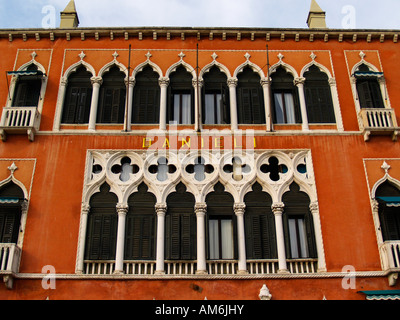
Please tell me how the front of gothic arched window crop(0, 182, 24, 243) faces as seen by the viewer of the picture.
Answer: facing the viewer

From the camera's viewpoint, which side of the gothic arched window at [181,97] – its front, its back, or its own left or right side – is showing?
front

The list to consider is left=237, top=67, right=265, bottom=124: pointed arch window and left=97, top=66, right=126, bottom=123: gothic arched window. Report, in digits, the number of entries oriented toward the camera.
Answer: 2

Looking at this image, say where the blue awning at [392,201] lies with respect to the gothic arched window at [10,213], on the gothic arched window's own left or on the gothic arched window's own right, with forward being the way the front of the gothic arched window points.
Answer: on the gothic arched window's own left

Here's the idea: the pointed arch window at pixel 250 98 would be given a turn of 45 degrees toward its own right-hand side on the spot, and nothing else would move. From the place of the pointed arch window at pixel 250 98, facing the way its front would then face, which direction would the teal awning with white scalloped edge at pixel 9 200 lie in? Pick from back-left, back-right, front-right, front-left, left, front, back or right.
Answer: front-right

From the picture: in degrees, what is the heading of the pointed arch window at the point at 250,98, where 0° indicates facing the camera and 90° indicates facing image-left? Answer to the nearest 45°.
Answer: approximately 0°

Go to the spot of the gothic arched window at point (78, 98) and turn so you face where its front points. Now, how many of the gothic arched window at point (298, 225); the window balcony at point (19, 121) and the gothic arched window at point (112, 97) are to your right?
1

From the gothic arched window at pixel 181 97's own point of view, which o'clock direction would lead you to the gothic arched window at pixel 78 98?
the gothic arched window at pixel 78 98 is roughly at 3 o'clock from the gothic arched window at pixel 181 97.

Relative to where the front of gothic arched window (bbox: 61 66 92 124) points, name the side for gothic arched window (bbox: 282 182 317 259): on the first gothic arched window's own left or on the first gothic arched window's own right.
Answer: on the first gothic arched window's own left

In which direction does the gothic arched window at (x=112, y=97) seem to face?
toward the camera

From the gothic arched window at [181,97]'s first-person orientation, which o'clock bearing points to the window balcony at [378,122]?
The window balcony is roughly at 9 o'clock from the gothic arched window.

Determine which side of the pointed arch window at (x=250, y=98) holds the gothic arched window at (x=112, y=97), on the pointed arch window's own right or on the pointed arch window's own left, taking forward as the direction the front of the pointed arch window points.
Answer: on the pointed arch window's own right
